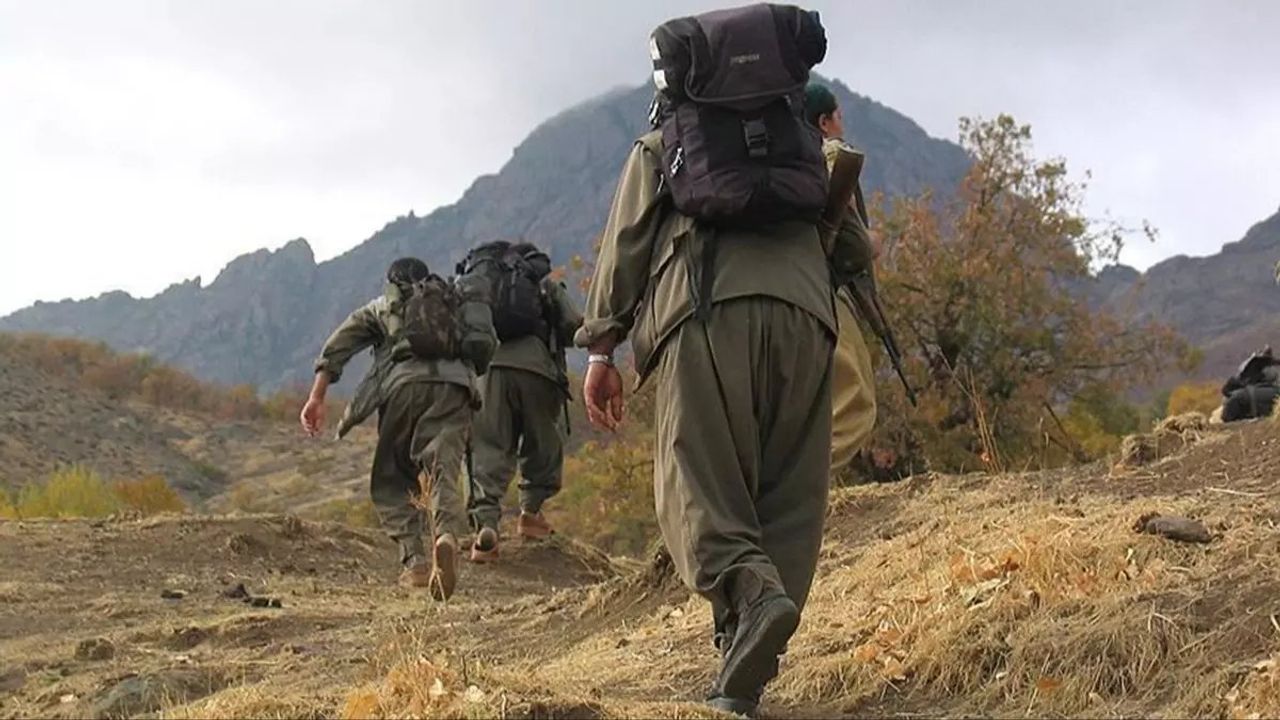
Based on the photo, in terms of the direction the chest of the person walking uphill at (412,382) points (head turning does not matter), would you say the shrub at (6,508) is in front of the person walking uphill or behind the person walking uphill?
in front

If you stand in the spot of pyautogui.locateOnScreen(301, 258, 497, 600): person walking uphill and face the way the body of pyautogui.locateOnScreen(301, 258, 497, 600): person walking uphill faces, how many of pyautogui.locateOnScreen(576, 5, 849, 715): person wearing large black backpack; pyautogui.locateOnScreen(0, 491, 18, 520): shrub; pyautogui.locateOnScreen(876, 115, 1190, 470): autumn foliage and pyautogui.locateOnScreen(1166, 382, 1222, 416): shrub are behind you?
1

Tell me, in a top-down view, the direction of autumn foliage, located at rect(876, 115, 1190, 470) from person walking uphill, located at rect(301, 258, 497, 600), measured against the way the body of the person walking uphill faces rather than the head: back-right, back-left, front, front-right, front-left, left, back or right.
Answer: front-right

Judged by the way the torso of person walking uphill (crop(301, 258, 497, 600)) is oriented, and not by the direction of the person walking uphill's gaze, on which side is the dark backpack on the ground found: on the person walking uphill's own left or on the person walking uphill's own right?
on the person walking uphill's own right

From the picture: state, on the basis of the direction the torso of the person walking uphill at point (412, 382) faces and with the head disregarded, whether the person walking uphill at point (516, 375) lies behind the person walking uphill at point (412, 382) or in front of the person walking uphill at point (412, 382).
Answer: in front

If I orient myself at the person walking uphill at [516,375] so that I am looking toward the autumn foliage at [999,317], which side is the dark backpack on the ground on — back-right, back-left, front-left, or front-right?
front-right

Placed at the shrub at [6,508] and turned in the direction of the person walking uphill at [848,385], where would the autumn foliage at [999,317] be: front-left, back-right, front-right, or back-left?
front-left

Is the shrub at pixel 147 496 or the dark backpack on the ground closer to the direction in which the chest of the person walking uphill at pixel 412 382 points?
the shrub

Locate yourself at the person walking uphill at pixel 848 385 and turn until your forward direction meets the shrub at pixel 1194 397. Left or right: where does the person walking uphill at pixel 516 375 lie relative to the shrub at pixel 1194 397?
left

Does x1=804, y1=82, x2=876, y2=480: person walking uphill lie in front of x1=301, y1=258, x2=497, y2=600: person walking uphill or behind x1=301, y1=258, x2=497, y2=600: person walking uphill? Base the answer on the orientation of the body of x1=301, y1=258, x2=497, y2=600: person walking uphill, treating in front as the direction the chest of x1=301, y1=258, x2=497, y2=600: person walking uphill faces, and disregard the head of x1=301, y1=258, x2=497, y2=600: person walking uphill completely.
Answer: behind

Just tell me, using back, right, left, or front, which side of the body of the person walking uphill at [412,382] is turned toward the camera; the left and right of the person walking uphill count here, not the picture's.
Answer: back

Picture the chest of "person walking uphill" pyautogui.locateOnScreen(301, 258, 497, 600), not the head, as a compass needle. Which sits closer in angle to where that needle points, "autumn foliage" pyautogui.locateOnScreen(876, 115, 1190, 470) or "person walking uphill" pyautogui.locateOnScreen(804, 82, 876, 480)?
the autumn foliage

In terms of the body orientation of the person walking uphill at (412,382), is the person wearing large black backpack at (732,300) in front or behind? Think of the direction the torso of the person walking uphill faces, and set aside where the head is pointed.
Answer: behind
